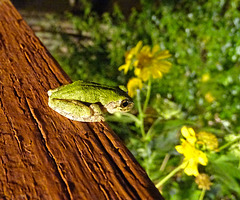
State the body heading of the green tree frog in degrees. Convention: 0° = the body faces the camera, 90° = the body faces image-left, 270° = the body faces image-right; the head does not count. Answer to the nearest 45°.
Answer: approximately 270°

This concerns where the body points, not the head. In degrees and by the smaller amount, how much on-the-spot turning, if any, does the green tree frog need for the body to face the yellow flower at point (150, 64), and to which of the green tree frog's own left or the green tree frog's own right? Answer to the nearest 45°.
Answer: approximately 45° to the green tree frog's own left

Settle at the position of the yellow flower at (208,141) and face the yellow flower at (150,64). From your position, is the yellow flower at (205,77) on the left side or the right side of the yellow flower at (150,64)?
right

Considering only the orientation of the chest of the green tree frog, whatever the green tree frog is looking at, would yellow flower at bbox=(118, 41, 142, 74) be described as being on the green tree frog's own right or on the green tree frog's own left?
on the green tree frog's own left
